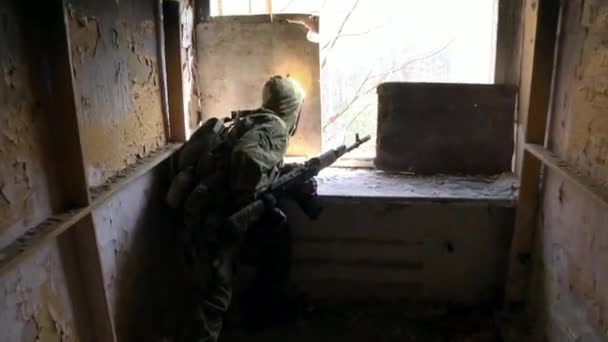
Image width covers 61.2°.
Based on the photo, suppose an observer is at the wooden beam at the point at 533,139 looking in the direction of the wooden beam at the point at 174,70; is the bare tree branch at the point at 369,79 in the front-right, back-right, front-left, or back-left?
front-right

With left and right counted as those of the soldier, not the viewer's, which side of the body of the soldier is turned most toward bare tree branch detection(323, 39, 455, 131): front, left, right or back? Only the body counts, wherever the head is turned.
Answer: front

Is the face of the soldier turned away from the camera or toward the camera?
away from the camera

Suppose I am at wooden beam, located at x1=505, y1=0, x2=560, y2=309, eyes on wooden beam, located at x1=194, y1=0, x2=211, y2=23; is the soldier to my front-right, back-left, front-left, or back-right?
front-left

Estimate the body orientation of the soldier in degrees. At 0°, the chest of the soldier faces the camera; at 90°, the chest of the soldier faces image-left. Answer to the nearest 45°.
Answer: approximately 225°

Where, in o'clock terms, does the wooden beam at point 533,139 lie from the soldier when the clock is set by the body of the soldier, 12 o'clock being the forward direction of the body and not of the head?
The wooden beam is roughly at 2 o'clock from the soldier.
